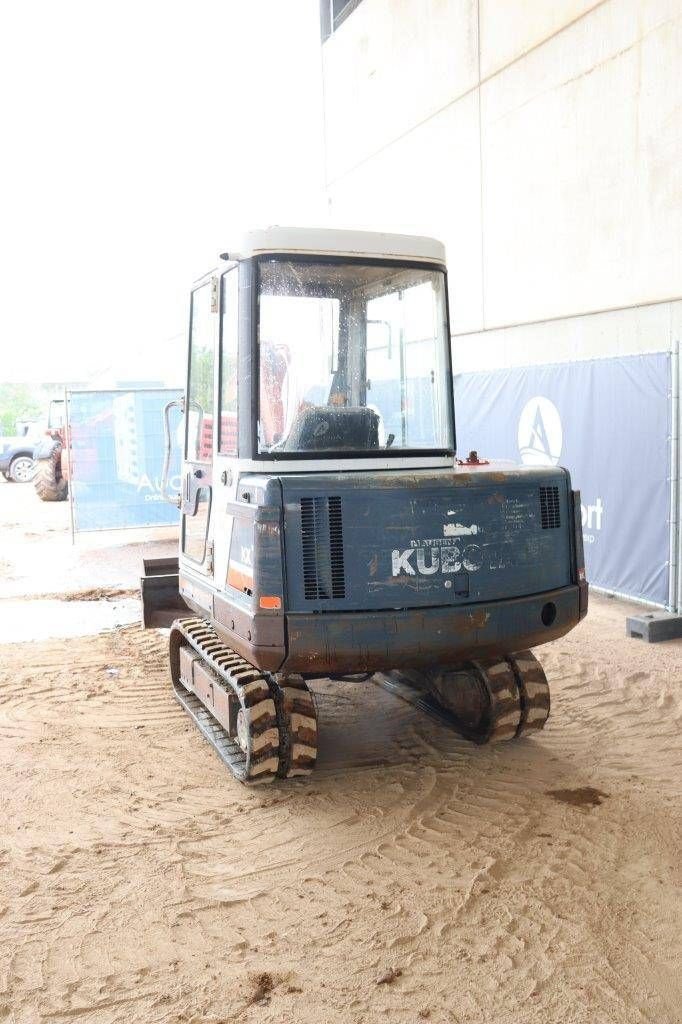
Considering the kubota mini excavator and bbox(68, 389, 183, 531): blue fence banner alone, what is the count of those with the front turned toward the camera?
1

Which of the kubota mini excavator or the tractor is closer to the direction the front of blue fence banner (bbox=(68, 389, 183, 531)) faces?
the kubota mini excavator

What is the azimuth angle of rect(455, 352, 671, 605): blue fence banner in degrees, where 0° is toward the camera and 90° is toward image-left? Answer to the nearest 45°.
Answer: approximately 45°

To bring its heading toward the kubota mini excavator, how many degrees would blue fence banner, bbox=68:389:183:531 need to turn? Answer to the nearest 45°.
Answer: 0° — it already faces it

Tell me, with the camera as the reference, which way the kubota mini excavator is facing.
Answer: facing away from the viewer and to the left of the viewer

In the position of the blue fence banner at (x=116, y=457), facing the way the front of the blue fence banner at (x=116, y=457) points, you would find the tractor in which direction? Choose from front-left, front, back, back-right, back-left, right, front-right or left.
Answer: back

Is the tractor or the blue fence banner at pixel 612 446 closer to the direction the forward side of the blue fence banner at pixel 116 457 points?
the blue fence banner

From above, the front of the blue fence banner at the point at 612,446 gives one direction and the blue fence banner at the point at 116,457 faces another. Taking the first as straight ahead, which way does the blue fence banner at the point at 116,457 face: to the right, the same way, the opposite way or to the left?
to the left

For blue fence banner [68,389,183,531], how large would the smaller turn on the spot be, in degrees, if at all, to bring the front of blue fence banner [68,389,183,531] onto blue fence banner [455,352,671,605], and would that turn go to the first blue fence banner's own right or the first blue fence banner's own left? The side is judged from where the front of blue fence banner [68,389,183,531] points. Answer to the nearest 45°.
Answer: approximately 45° to the first blue fence banner's own left

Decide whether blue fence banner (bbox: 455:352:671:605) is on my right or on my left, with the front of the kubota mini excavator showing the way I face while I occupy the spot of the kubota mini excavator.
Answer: on my right

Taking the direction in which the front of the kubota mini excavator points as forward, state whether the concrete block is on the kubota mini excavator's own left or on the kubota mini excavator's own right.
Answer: on the kubota mini excavator's own right

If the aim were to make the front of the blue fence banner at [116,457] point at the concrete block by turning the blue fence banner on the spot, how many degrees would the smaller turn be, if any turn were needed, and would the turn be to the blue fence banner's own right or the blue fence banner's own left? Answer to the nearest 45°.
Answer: approximately 45° to the blue fence banner's own left
